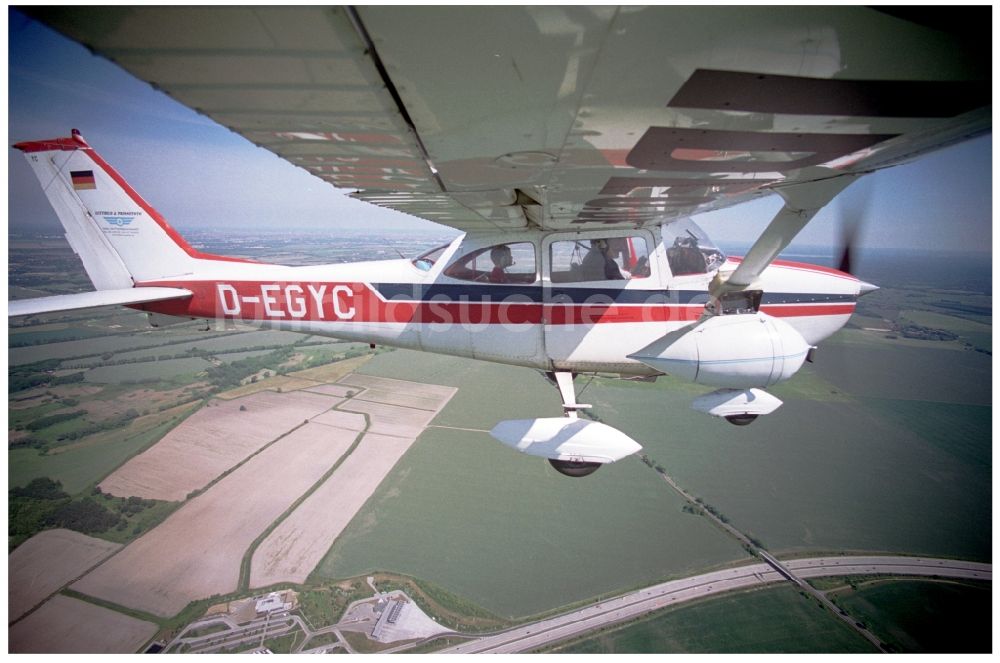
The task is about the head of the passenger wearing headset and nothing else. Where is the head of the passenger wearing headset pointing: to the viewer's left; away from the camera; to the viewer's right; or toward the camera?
to the viewer's right

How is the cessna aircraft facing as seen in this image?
to the viewer's right

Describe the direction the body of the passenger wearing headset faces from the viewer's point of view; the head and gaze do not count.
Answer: to the viewer's right
